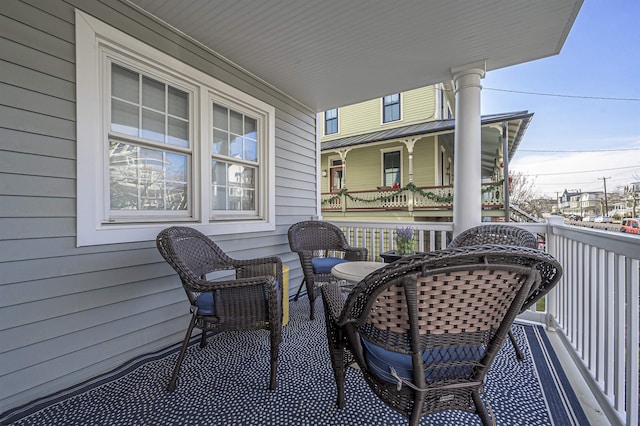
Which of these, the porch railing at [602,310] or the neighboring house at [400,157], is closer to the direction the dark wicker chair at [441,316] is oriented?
the neighboring house

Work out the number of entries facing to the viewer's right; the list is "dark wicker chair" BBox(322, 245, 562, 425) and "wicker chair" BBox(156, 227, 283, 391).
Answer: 1

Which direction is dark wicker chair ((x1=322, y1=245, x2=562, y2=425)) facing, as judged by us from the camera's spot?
facing away from the viewer and to the left of the viewer

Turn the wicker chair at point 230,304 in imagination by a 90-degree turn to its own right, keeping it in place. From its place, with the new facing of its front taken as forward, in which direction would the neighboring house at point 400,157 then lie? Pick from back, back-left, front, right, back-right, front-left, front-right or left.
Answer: back-left

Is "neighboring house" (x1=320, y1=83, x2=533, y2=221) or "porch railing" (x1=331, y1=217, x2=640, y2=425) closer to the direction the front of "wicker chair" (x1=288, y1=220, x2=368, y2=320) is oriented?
the porch railing

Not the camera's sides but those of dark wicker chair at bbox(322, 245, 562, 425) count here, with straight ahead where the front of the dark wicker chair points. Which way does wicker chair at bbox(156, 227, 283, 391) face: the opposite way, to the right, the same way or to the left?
to the right

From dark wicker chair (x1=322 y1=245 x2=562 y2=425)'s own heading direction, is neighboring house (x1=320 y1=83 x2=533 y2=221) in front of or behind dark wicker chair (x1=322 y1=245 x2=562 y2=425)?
in front

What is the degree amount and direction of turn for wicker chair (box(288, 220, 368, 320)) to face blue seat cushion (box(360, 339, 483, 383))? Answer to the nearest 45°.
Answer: approximately 45° to its right

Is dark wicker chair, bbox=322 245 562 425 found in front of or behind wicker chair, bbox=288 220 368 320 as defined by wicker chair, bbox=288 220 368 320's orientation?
in front

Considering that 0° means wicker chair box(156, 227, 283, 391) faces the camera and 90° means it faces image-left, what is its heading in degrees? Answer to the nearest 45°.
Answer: approximately 270°

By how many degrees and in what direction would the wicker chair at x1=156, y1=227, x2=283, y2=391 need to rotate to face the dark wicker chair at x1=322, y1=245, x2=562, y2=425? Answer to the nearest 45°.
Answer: approximately 45° to its right

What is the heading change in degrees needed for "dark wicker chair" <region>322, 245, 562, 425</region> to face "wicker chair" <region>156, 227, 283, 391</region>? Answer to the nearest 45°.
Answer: approximately 45° to its left

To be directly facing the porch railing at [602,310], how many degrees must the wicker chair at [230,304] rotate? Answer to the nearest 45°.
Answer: approximately 45° to its right

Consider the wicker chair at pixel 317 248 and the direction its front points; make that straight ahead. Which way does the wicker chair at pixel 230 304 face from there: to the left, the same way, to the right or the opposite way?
to the left

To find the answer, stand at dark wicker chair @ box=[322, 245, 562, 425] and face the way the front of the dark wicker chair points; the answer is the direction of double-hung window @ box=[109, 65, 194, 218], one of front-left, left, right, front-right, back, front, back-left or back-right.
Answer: front-left
